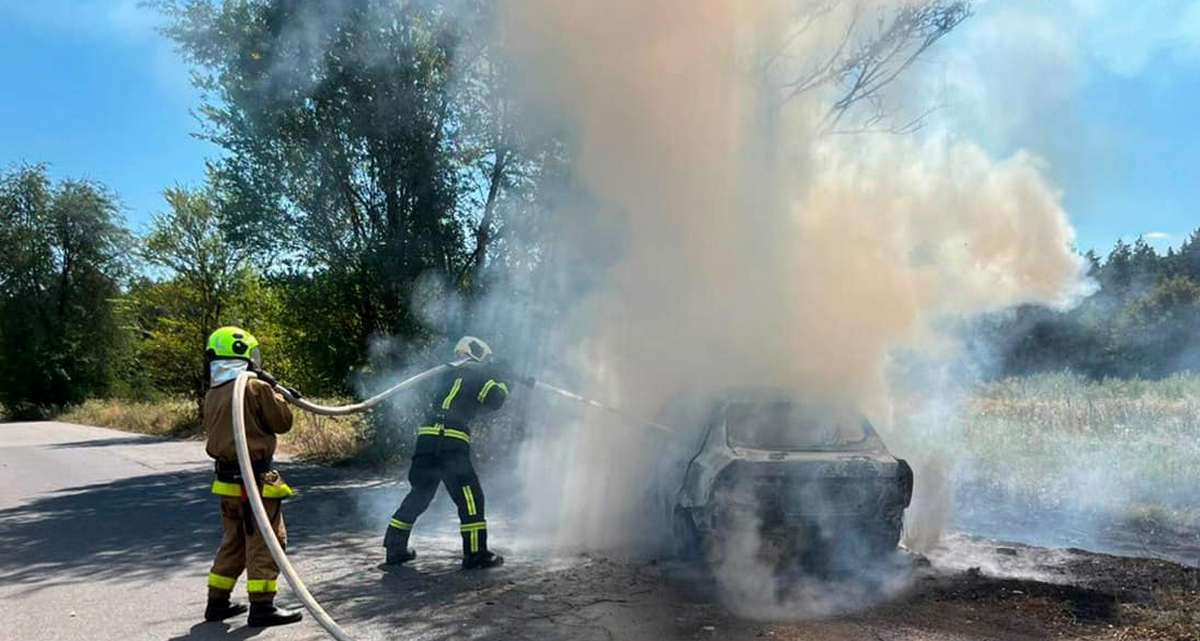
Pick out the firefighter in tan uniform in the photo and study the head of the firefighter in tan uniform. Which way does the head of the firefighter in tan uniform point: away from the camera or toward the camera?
away from the camera

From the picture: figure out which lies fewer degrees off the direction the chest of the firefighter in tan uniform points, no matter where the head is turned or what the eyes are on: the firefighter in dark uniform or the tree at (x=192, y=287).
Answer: the firefighter in dark uniform

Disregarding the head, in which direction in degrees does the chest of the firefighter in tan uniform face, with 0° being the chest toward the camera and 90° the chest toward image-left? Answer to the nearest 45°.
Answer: approximately 270°

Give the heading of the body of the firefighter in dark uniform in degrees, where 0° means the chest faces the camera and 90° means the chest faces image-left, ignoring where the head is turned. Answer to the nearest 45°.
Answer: approximately 225°

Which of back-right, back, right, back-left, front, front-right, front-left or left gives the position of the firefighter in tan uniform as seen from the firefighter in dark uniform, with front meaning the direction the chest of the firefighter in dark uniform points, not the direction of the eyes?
back

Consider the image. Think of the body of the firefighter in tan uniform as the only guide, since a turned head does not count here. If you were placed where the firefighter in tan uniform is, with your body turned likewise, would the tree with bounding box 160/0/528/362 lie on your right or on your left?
on your left

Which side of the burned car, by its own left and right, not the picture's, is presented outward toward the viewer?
back

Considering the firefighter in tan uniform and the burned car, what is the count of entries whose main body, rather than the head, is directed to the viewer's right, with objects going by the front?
1

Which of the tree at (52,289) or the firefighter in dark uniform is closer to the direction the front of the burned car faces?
the tree

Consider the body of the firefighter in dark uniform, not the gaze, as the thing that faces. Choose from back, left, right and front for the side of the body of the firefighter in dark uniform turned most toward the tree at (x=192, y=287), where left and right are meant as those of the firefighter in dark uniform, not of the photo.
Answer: left

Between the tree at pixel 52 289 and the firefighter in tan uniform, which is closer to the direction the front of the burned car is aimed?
the tree
